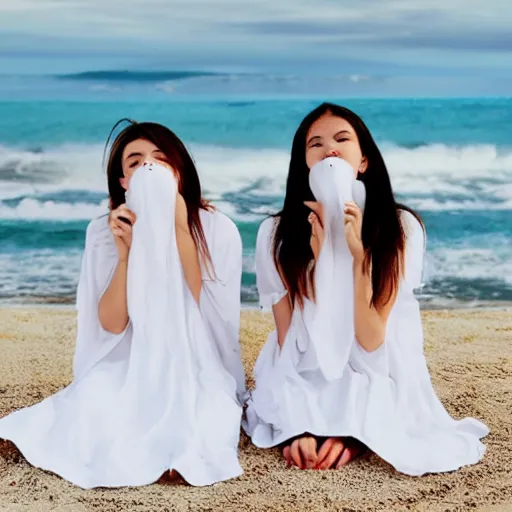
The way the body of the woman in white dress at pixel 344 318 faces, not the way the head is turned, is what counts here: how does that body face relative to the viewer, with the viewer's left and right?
facing the viewer

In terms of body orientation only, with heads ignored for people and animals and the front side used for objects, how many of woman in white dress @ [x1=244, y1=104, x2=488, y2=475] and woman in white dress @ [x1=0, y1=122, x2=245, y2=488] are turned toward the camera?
2

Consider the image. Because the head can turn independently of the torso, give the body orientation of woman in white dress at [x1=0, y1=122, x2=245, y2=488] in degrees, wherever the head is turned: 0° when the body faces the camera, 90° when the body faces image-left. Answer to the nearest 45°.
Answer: approximately 0°
